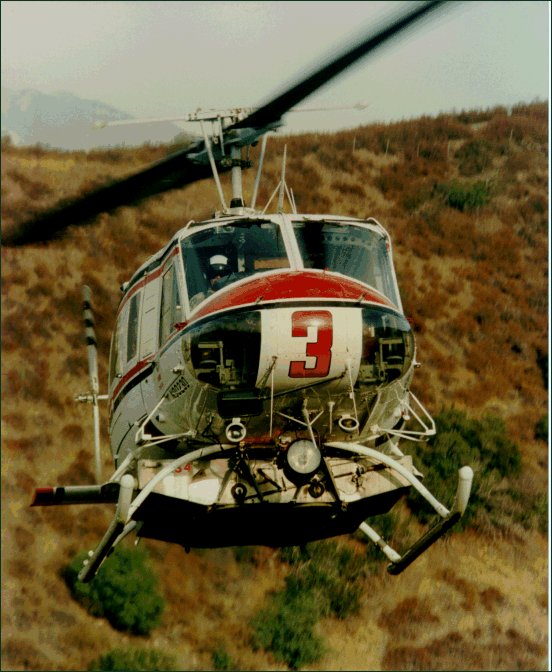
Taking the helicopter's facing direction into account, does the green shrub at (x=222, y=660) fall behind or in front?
behind

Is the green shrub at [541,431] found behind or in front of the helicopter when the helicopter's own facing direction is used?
behind

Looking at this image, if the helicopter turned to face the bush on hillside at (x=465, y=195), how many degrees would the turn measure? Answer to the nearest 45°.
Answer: approximately 180°

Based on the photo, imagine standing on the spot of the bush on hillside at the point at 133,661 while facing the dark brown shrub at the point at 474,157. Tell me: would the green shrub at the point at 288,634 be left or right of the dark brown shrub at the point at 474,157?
right

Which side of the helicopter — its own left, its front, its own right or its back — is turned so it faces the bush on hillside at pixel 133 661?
back

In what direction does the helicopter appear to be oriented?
toward the camera

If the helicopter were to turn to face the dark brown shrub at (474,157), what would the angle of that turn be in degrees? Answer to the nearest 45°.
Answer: approximately 180°

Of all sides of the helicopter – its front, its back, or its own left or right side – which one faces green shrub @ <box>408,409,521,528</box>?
back
